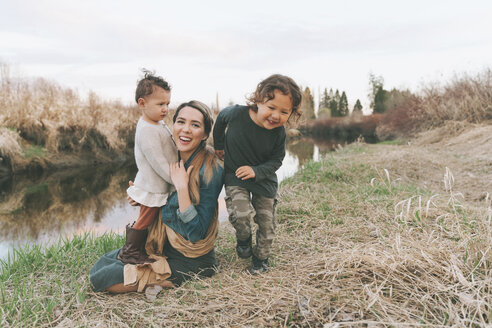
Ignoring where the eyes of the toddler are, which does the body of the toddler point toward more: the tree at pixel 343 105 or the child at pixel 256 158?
the child

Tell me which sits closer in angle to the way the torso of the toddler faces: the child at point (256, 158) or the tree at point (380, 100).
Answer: the child

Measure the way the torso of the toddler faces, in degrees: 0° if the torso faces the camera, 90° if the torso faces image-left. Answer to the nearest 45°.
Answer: approximately 270°

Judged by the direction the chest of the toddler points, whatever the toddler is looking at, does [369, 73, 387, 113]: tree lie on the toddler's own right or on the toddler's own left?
on the toddler's own left

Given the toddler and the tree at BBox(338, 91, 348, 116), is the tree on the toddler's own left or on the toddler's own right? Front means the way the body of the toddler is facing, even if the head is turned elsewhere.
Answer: on the toddler's own left

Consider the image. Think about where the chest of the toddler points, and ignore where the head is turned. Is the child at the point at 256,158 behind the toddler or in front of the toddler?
in front
